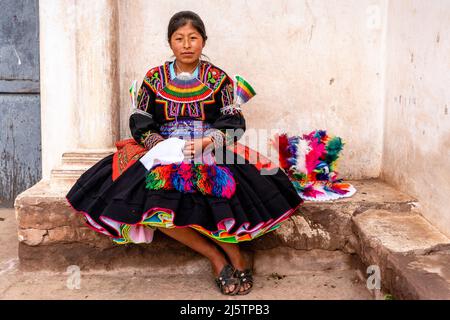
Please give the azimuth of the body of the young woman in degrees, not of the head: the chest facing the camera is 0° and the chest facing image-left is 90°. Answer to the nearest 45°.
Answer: approximately 0°

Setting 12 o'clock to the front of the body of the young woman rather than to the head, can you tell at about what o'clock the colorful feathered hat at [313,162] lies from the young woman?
The colorful feathered hat is roughly at 8 o'clock from the young woman.
